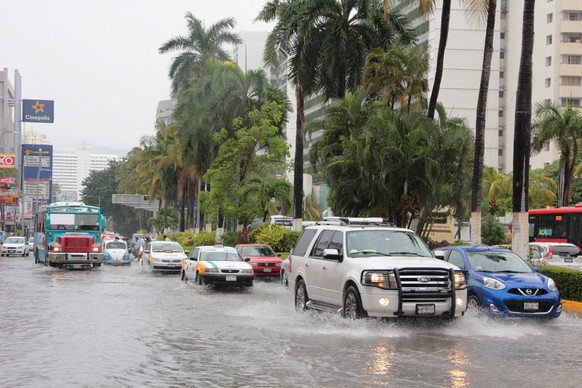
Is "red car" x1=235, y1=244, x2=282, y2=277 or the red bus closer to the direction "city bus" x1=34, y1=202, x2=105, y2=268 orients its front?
the red car

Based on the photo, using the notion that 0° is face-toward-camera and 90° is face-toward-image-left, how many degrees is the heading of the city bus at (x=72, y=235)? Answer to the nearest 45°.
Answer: approximately 0°

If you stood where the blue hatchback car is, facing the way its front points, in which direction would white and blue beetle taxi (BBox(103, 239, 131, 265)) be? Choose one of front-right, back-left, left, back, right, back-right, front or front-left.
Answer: back

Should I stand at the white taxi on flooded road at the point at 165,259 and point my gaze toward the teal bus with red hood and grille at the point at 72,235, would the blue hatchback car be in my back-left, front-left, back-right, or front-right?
back-left

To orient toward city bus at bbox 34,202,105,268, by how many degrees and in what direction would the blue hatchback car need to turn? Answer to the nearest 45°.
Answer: approximately 180°

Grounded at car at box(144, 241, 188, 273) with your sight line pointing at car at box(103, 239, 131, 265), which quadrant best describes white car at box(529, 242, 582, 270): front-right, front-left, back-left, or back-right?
back-right

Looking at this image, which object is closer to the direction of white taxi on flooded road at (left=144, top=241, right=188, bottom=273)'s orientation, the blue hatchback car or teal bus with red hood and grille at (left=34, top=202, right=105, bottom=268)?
the blue hatchback car
